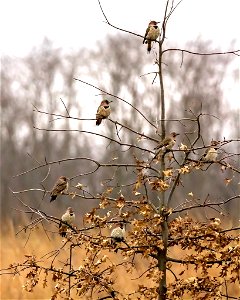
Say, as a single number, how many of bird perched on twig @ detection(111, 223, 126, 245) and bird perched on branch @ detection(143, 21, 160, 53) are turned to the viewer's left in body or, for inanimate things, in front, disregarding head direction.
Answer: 0
